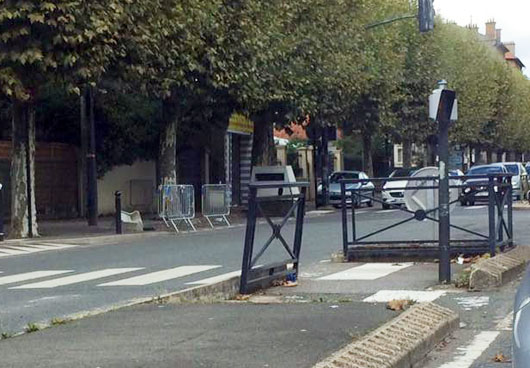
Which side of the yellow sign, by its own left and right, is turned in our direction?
front

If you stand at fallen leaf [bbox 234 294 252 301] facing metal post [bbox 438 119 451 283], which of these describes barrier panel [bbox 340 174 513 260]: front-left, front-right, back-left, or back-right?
front-left

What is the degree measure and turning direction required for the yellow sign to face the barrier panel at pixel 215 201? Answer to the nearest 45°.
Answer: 0° — it already faces it

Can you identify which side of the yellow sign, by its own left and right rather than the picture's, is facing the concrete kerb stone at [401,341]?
front

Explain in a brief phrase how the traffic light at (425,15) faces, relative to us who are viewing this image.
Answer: facing away from the viewer

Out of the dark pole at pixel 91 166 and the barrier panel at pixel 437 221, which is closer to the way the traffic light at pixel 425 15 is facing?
the dark pole

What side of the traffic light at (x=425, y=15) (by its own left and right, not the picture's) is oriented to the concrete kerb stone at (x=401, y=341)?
back

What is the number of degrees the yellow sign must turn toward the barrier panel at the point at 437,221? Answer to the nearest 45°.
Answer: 0° — it already faces it

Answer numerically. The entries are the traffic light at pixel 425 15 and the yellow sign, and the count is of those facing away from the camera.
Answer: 1

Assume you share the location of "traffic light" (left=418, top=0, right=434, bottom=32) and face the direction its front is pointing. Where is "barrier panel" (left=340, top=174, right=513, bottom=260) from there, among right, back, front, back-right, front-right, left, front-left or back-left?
back

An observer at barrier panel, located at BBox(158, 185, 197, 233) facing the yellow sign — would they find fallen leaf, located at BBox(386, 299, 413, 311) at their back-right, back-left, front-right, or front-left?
back-right

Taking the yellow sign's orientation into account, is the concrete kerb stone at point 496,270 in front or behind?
in front

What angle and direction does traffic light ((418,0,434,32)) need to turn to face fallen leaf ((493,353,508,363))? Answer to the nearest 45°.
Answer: approximately 180°
